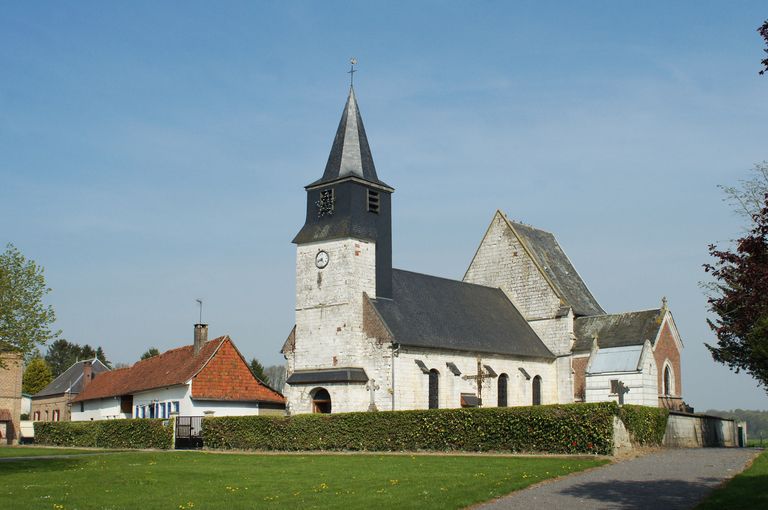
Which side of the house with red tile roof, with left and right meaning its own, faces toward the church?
left

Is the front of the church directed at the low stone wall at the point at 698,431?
no

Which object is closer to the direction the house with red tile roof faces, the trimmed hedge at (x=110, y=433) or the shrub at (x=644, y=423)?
the trimmed hedge

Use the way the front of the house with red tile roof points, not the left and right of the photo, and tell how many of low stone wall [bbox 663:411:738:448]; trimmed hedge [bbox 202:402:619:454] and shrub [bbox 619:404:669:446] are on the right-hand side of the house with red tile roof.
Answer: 0

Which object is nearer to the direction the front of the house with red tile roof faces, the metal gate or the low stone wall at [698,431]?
the metal gate

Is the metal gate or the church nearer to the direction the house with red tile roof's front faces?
the metal gate

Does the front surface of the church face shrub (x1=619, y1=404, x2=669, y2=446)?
no

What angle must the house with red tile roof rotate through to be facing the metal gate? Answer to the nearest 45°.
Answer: approximately 45° to its left

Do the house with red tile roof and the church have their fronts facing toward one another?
no

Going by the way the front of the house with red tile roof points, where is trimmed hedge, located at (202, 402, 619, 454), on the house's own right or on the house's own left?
on the house's own left

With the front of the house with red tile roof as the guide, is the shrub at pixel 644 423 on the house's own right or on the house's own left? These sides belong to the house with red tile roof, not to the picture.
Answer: on the house's own left

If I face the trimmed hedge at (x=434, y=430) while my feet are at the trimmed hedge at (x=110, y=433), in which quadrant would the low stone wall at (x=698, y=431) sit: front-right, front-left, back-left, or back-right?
front-left

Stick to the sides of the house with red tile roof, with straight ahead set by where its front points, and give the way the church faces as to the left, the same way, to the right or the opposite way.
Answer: the same way

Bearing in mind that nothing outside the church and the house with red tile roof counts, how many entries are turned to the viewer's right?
0

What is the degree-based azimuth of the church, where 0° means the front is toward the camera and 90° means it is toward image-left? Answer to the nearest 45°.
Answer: approximately 45°

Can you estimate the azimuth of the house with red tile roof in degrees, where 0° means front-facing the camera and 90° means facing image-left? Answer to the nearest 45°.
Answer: approximately 45°

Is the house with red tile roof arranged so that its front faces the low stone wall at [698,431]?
no
